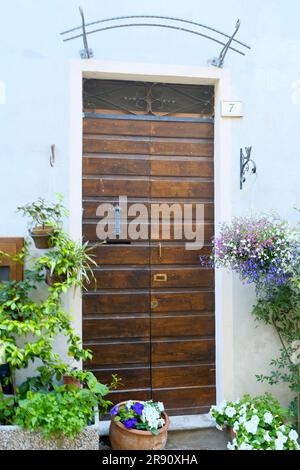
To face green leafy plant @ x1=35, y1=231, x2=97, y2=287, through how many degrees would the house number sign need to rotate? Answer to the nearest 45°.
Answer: approximately 45° to its right

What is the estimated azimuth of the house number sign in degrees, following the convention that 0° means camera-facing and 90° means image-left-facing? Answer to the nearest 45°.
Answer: approximately 0°

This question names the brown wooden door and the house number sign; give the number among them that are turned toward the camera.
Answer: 2
